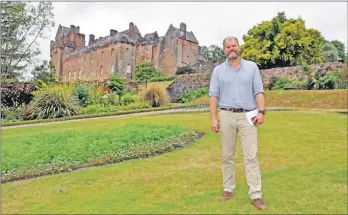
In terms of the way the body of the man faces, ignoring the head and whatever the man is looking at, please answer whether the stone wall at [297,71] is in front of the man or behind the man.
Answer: behind

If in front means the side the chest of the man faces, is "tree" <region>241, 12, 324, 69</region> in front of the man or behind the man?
behind

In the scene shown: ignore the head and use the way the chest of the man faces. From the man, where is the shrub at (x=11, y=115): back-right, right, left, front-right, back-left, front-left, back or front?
back-right

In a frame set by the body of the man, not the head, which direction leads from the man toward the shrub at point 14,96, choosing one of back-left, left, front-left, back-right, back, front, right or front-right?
back-right

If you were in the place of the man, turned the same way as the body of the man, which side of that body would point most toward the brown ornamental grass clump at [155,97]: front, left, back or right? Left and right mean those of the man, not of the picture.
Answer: back

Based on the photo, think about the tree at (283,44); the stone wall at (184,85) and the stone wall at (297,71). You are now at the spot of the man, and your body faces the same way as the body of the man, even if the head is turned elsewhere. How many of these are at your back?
3

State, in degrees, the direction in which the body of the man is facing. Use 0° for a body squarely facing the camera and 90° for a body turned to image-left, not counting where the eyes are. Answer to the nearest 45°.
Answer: approximately 0°

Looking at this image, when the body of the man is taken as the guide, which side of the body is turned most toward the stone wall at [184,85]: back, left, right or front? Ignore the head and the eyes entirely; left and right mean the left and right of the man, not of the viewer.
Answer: back

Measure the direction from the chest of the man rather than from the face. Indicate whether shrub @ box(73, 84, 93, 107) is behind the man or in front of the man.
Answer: behind

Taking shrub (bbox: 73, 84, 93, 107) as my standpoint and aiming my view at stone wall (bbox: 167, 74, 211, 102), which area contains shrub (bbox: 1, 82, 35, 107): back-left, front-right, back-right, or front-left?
back-left

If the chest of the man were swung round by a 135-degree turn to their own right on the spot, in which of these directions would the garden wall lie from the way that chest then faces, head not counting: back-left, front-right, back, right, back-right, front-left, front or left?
front-right
